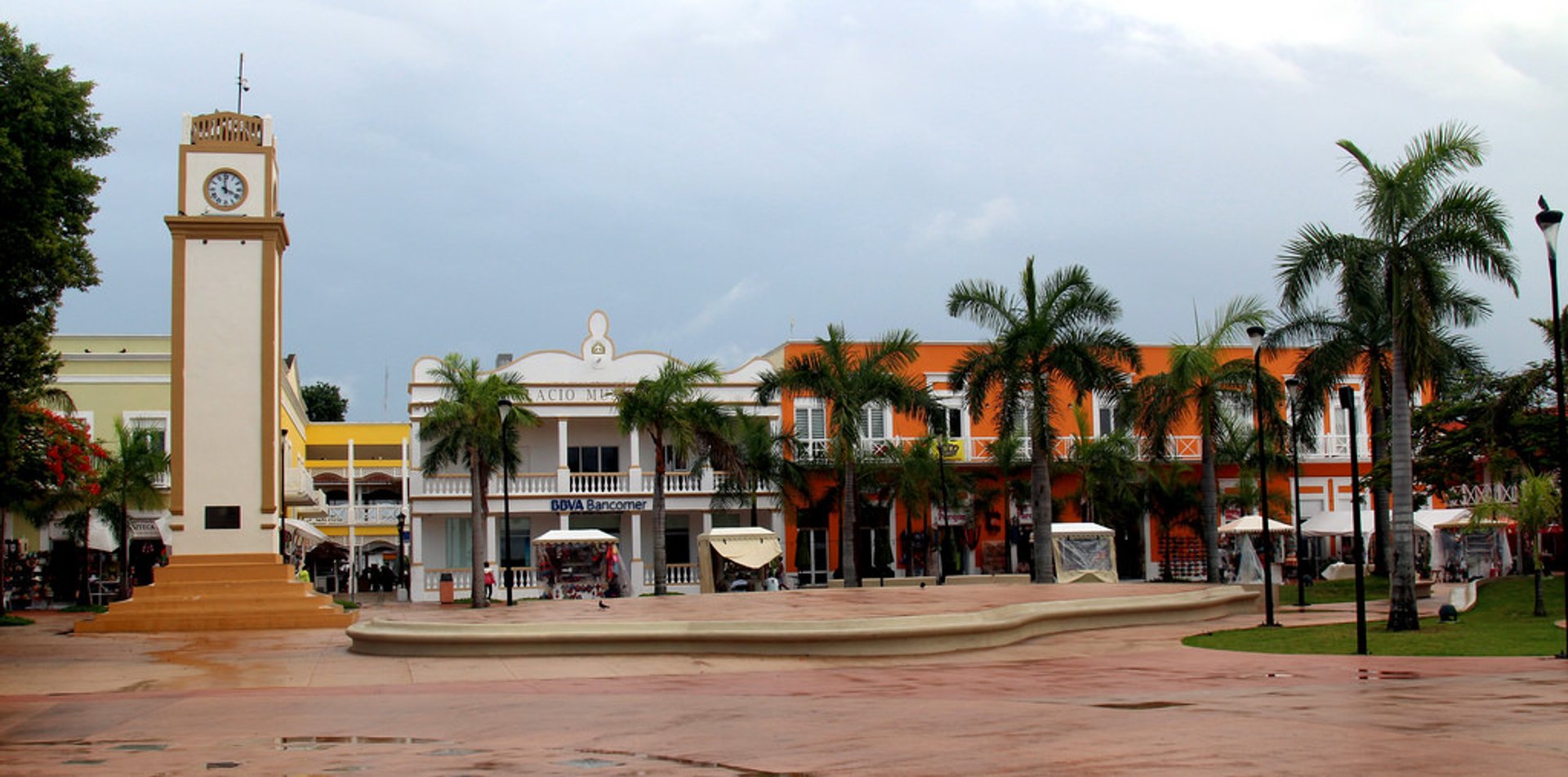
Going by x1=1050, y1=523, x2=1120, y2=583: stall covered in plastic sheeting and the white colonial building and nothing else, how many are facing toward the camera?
2

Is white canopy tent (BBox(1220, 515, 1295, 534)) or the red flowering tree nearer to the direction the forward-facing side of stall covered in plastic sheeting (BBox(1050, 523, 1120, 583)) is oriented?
the red flowering tree

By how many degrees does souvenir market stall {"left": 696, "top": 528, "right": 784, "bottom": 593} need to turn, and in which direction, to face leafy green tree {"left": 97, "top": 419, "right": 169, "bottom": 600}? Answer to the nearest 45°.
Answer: approximately 135° to its right

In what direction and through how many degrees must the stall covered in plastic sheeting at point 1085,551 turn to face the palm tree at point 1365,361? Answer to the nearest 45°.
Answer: approximately 90° to its left

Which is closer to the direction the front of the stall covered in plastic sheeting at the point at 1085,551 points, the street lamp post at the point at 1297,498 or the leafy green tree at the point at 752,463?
the street lamp post

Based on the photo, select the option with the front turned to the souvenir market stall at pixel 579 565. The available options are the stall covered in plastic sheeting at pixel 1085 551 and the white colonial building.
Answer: the white colonial building

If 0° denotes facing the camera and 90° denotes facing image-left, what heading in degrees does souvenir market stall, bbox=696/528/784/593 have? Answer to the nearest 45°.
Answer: approximately 0°

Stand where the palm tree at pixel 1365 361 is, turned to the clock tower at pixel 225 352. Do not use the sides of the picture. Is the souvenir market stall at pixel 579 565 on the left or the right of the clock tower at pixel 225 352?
right

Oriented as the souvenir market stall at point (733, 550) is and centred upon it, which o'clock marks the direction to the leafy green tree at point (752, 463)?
The leafy green tree is roughly at 6 o'clock from the souvenir market stall.

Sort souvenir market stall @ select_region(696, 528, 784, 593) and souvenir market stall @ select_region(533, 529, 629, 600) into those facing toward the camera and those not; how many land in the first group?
2
